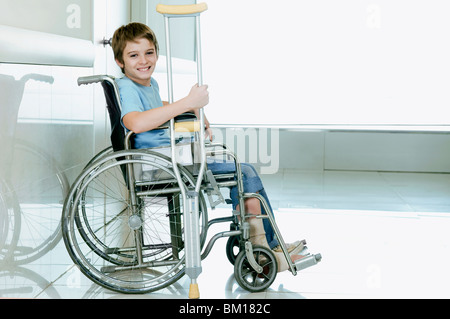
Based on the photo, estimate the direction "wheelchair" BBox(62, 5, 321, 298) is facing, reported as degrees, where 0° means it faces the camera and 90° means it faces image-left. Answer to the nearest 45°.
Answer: approximately 270°
